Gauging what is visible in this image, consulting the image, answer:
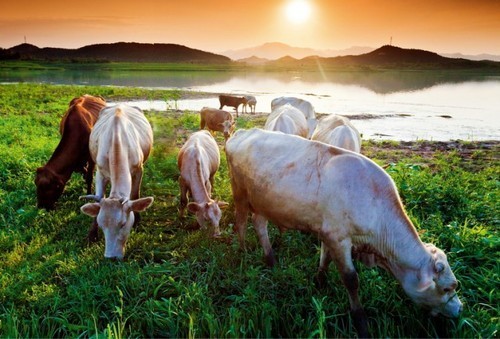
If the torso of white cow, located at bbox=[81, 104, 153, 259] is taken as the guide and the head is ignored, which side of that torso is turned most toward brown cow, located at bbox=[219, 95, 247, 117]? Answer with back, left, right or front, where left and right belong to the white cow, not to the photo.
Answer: back

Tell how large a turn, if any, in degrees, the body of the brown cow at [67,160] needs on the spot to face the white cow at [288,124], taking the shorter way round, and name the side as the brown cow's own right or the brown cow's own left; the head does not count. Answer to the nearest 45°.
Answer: approximately 135° to the brown cow's own left

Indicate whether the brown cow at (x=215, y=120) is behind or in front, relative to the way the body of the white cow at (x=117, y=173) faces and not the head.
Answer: behind

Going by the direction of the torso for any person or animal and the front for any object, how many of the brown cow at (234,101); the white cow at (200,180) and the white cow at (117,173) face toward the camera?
2

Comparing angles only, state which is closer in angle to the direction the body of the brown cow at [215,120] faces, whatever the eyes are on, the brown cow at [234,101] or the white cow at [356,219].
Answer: the white cow

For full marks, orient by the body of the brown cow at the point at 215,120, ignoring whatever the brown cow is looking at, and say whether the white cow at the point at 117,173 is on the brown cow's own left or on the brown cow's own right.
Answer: on the brown cow's own right

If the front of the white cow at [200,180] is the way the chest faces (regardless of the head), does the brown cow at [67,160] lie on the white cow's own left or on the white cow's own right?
on the white cow's own right
